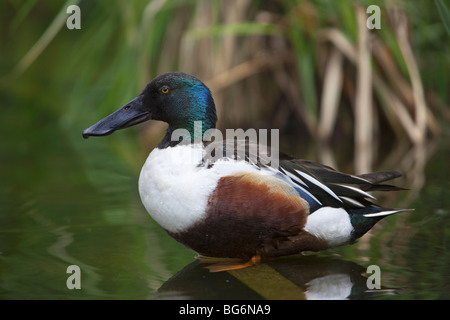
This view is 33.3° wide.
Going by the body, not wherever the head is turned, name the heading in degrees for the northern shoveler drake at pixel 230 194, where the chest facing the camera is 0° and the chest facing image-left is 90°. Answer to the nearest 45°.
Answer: approximately 90°
